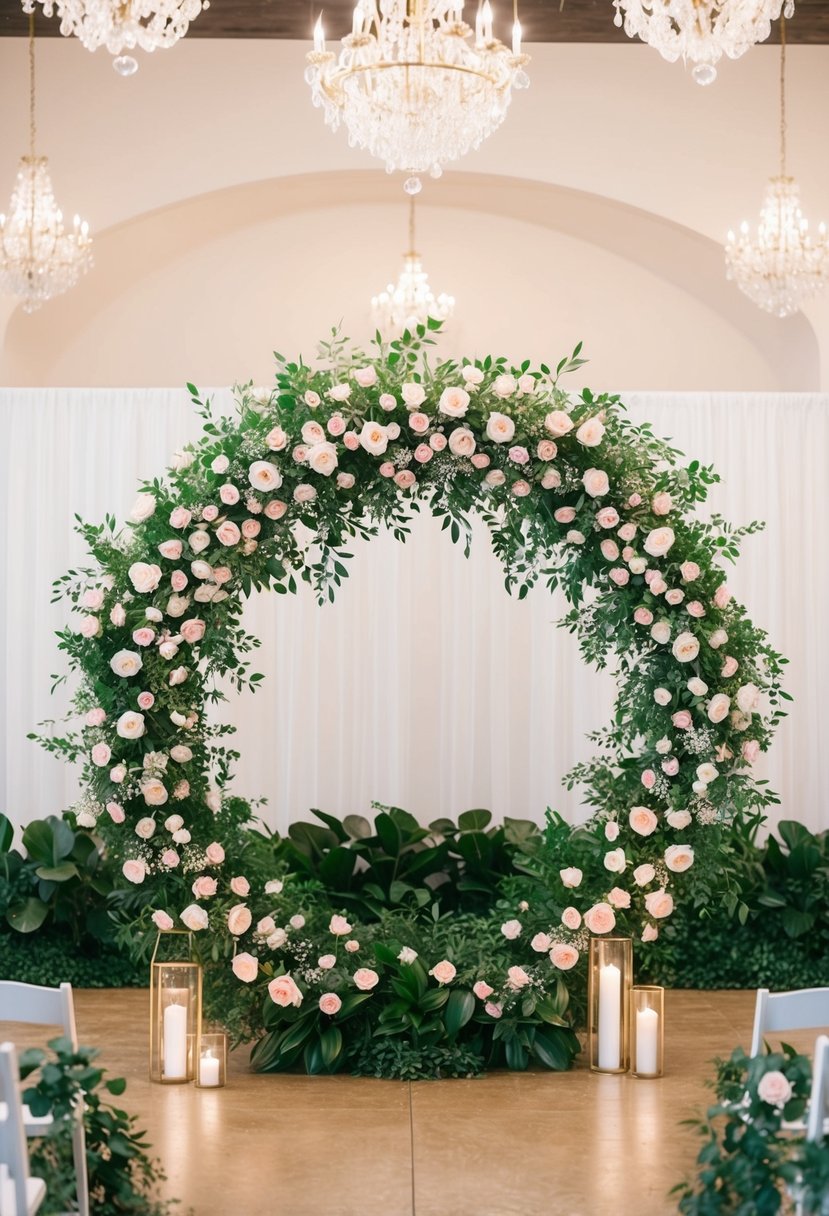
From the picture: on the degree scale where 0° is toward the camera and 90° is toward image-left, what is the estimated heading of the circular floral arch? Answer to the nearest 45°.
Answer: approximately 0°

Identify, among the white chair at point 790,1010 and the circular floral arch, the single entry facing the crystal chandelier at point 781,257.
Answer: the white chair

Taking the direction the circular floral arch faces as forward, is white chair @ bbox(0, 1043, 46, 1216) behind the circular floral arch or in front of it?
in front

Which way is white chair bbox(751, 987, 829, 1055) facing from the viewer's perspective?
away from the camera

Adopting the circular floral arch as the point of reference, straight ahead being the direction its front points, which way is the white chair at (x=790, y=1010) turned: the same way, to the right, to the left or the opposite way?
the opposite way

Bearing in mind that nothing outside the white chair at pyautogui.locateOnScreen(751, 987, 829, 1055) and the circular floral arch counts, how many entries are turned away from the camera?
1

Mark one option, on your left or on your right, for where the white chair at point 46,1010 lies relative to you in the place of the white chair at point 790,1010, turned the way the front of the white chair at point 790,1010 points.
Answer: on your left

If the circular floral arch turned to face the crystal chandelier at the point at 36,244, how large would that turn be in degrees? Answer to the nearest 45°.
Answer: approximately 135° to its right
